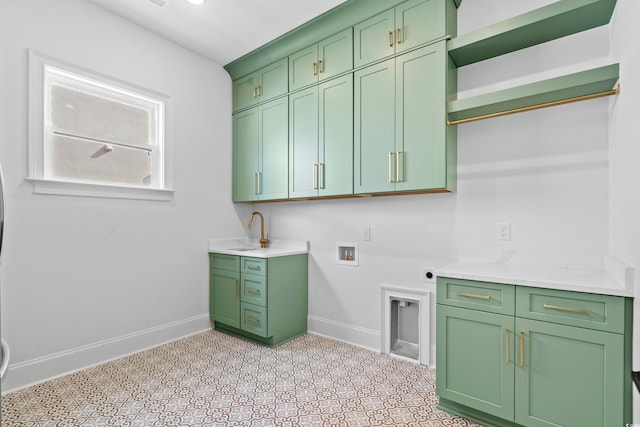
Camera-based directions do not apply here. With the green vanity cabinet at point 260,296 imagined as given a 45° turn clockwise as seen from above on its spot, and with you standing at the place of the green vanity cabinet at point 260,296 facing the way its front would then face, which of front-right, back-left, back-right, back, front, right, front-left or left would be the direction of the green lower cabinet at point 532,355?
back-left

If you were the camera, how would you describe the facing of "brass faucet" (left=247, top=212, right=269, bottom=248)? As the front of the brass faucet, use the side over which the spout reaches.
facing the viewer and to the left of the viewer

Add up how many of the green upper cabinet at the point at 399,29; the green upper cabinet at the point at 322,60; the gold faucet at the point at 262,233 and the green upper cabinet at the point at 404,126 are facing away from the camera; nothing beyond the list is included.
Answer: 0

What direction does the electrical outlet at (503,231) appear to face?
toward the camera

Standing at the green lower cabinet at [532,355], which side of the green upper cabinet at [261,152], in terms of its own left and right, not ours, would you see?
left

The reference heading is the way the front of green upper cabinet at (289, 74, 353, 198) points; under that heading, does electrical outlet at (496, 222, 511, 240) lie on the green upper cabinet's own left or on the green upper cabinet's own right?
on the green upper cabinet's own left

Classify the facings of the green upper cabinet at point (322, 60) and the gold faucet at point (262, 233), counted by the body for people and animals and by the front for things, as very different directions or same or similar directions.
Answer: same or similar directions

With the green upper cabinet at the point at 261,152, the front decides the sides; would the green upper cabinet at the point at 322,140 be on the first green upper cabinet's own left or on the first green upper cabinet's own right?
on the first green upper cabinet's own left

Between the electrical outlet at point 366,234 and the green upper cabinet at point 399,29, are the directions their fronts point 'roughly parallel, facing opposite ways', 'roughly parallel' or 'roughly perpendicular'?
roughly parallel

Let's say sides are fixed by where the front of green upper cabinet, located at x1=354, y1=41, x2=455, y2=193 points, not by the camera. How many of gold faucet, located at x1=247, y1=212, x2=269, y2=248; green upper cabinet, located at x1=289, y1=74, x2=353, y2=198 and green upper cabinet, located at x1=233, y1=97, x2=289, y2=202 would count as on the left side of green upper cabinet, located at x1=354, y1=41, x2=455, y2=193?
0

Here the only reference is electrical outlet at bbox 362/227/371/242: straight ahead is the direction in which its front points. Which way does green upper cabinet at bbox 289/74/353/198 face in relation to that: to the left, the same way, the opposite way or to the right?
the same way

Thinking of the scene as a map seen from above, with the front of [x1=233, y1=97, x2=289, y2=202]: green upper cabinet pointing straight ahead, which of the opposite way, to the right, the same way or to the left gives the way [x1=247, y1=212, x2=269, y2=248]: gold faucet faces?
the same way

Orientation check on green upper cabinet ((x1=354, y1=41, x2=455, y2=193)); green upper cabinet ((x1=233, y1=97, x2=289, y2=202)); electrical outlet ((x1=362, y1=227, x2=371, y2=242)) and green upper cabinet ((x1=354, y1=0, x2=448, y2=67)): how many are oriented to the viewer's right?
0

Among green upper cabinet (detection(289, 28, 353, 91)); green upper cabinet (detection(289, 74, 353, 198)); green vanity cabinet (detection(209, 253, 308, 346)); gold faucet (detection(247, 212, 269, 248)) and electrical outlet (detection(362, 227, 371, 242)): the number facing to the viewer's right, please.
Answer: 0

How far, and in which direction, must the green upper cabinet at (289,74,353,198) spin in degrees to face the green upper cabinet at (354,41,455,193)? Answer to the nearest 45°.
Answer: approximately 90° to its left

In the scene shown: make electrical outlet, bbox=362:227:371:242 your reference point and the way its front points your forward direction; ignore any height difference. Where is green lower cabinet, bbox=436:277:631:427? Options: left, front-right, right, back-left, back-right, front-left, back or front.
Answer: left
